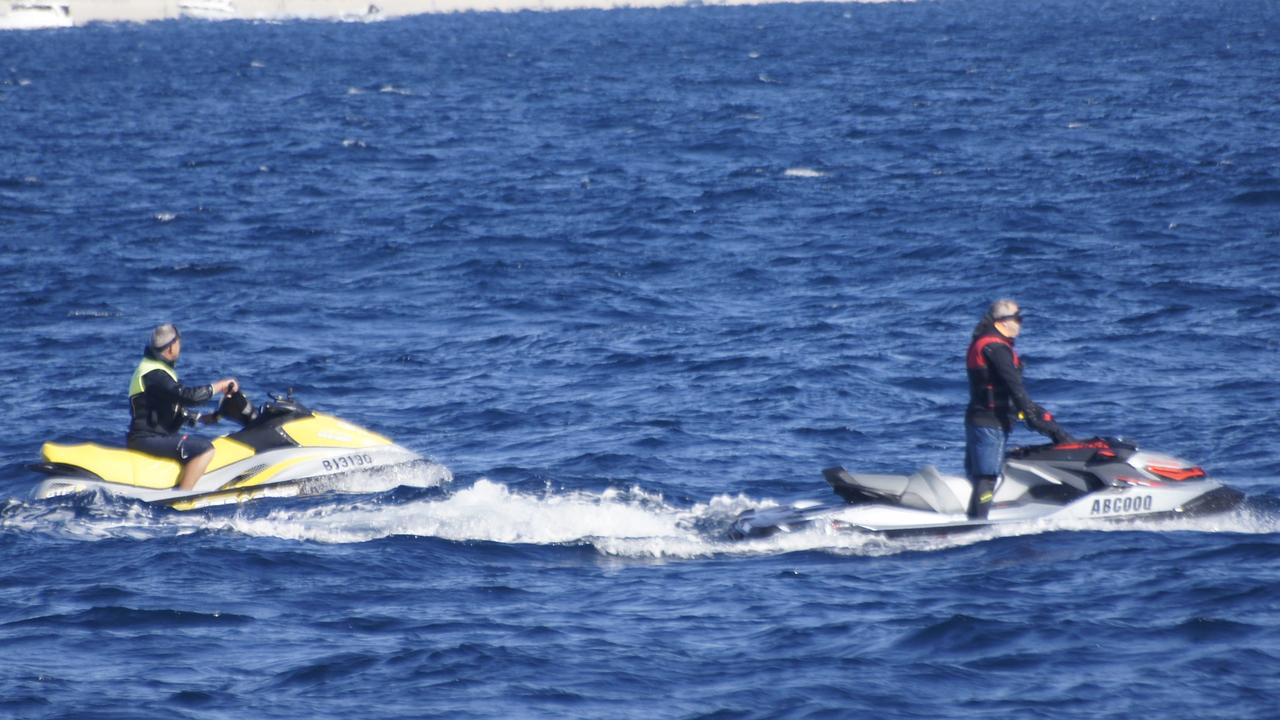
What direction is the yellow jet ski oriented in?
to the viewer's right

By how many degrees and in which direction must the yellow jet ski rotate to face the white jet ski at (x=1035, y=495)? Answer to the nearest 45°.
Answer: approximately 45° to its right

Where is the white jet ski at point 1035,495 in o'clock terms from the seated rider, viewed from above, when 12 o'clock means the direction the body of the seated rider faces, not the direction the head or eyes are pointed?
The white jet ski is roughly at 1 o'clock from the seated rider.

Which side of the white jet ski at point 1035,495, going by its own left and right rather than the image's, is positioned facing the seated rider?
back

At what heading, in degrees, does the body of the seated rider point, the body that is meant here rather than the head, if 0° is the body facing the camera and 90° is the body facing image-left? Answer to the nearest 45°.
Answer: approximately 270°

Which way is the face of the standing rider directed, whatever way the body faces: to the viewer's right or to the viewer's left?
to the viewer's right

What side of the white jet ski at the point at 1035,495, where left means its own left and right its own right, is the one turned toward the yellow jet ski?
back

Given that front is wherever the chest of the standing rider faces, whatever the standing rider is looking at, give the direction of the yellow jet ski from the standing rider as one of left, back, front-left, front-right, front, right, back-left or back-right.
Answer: back

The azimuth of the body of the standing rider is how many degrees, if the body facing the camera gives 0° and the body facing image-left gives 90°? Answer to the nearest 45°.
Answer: approximately 270°
